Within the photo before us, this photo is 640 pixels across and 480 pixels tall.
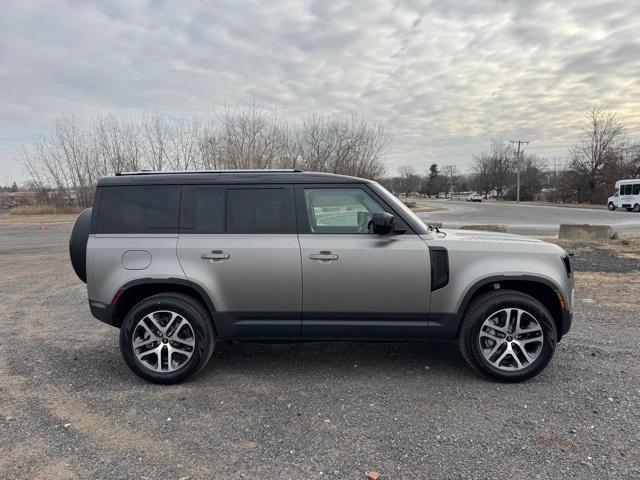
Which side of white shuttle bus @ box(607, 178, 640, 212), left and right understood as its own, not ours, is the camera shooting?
left

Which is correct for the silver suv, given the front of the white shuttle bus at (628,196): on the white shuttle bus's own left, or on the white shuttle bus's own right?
on the white shuttle bus's own left

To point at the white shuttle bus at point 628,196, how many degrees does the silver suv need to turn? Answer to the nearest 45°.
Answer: approximately 45° to its left

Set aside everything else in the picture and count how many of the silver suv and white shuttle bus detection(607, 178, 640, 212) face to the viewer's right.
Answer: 1

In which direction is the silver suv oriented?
to the viewer's right
